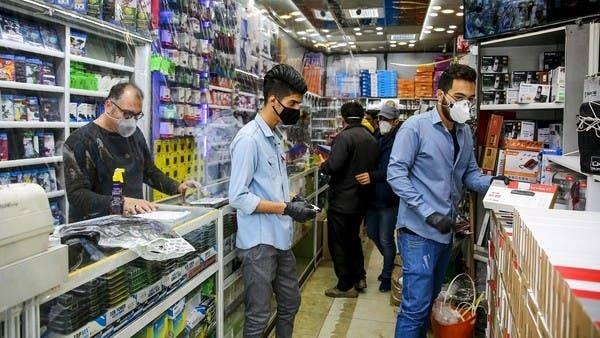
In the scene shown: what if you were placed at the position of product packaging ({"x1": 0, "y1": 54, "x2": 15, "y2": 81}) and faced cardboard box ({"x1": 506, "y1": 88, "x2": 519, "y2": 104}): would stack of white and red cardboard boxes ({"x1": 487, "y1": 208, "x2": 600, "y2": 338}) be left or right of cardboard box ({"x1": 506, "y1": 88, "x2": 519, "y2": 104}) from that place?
right

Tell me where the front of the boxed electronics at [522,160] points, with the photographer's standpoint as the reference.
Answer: facing the viewer

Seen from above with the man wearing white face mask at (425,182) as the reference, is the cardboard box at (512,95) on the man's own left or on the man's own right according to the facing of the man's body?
on the man's own left

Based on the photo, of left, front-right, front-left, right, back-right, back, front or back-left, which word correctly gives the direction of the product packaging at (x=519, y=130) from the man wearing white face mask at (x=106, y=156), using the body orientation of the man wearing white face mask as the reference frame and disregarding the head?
front-left

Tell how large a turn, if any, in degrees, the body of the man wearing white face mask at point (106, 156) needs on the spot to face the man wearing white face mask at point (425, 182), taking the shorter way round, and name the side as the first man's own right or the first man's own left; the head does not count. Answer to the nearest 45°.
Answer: approximately 45° to the first man's own left

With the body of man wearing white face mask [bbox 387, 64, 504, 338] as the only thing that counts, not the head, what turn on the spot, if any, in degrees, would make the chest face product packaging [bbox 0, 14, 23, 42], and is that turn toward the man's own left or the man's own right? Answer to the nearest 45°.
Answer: approximately 135° to the man's own right

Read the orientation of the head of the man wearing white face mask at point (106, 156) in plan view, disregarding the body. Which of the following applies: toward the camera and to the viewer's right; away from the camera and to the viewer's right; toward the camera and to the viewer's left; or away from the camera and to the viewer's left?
toward the camera and to the viewer's right

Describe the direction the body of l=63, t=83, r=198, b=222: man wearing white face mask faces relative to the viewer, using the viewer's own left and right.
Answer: facing the viewer and to the right of the viewer
